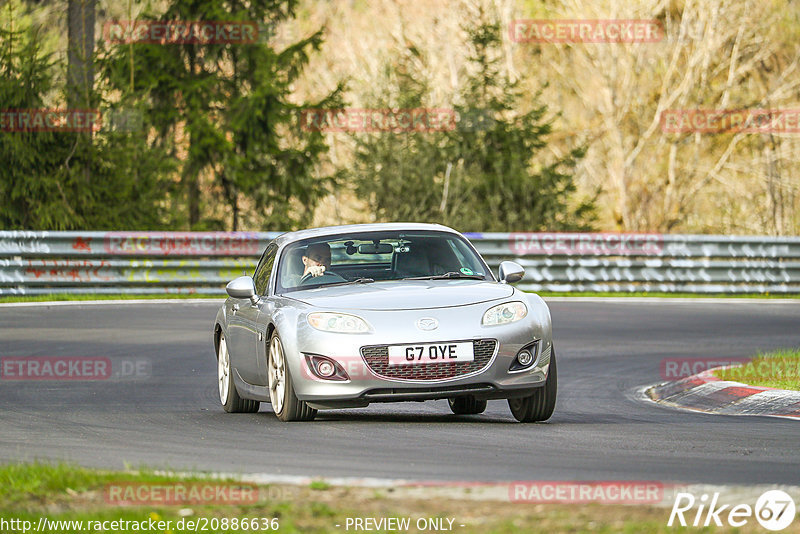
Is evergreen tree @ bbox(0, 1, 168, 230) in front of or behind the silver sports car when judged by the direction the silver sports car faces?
behind

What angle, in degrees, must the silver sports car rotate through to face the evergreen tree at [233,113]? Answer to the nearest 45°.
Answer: approximately 180°

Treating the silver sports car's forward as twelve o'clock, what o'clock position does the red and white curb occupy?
The red and white curb is roughly at 8 o'clock from the silver sports car.

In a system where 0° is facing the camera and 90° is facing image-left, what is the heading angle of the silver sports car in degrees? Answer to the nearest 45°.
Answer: approximately 0°

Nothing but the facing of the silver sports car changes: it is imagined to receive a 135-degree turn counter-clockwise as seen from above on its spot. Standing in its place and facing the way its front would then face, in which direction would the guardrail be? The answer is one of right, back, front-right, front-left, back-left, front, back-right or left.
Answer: front-left

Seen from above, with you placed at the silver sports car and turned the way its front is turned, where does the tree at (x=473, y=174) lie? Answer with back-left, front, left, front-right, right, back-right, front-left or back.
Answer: back

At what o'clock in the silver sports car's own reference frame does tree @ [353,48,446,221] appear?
The tree is roughly at 6 o'clock from the silver sports car.
